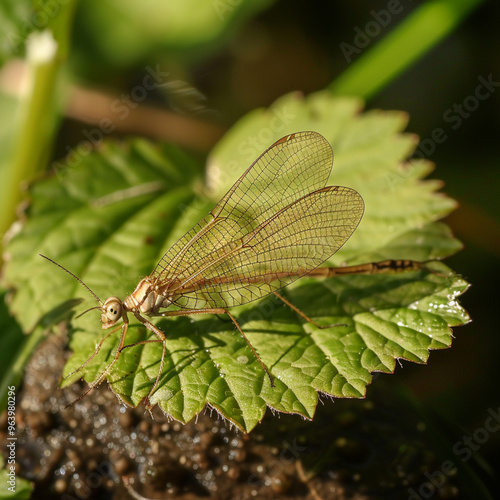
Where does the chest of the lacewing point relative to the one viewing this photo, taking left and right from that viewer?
facing to the left of the viewer

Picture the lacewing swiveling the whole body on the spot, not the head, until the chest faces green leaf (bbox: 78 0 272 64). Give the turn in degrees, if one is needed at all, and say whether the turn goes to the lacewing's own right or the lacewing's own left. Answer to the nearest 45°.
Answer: approximately 45° to the lacewing's own right

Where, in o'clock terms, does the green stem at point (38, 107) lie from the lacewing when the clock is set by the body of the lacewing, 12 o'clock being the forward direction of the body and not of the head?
The green stem is roughly at 1 o'clock from the lacewing.
